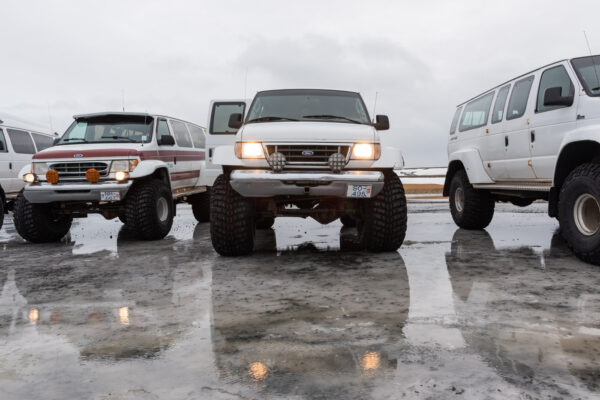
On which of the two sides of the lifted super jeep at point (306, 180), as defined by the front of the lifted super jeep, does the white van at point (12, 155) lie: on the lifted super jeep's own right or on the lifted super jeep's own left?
on the lifted super jeep's own right

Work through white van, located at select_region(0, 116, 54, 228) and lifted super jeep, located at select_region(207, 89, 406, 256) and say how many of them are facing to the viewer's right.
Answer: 0

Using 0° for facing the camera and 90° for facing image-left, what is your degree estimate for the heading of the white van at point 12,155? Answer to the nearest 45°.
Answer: approximately 45°

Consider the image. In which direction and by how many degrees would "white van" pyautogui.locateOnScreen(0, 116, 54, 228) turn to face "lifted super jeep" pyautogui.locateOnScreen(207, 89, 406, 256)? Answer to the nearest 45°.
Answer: approximately 90° to its left

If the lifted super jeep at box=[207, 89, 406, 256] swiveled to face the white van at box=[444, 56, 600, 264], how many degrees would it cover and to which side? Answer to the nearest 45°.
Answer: approximately 90° to its left

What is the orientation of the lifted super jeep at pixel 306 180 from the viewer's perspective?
toward the camera
